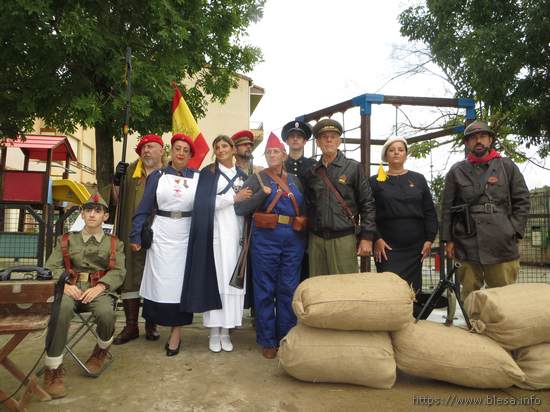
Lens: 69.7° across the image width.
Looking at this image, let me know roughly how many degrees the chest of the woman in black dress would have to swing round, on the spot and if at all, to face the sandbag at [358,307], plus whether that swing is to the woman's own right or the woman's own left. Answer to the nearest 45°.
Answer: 0° — they already face it

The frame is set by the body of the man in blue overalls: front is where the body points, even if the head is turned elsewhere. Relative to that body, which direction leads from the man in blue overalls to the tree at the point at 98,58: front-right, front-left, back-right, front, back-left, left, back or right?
back-right

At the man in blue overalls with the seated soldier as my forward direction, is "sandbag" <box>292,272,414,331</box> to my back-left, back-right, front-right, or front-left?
back-left

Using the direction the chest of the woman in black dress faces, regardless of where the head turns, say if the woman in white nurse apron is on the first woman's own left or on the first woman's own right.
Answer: on the first woman's own right

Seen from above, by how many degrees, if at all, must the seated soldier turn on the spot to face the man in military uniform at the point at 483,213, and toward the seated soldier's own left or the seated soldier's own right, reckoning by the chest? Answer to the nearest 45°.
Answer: approximately 90° to the seated soldier's own left

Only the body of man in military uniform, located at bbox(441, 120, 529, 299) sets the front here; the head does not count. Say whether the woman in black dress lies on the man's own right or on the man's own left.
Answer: on the man's own right

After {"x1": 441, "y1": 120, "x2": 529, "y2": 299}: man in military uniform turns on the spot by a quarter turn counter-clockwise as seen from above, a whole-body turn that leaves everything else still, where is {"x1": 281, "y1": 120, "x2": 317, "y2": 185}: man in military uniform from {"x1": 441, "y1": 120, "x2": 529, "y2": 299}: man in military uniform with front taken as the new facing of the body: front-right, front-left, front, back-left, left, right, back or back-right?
back

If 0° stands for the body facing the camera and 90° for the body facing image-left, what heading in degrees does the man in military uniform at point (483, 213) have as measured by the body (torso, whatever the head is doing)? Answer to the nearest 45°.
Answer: approximately 0°

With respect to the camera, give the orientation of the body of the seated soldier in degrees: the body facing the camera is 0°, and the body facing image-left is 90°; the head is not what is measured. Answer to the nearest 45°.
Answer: approximately 0°

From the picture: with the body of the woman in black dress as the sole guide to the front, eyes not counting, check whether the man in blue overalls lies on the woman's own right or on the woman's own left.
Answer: on the woman's own right

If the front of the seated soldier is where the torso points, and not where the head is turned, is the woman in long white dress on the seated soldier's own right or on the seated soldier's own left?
on the seated soldier's own left
